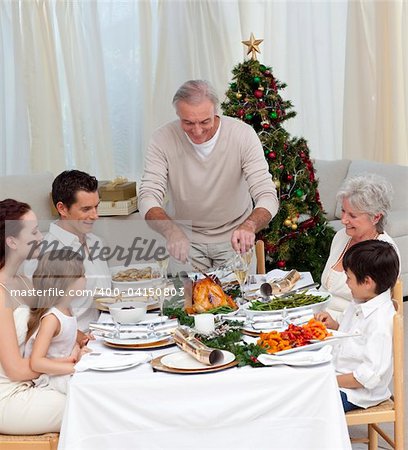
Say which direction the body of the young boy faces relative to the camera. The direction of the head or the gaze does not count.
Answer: to the viewer's left

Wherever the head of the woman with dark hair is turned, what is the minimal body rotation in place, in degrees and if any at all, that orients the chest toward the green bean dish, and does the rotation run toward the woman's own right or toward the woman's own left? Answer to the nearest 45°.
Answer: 0° — they already face it

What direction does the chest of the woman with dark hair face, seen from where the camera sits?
to the viewer's right

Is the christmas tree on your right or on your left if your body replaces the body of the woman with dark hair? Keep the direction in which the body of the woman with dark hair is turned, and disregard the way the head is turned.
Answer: on your left

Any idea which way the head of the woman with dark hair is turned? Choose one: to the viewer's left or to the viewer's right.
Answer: to the viewer's right

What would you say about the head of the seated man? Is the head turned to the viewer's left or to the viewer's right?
to the viewer's right

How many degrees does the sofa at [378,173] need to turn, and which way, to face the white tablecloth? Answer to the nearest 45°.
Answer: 0° — it already faces it

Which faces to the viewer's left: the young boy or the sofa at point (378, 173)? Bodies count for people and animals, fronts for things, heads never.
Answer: the young boy

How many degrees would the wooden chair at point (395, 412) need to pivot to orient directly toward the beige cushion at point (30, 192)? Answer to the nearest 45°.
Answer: approximately 45° to its right

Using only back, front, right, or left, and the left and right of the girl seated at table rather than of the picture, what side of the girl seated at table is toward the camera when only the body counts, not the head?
right

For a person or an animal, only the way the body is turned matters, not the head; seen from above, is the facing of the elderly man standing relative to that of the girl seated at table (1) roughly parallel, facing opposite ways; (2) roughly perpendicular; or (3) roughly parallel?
roughly perpendicular

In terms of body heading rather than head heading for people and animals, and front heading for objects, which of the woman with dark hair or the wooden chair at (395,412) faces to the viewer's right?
the woman with dark hair
